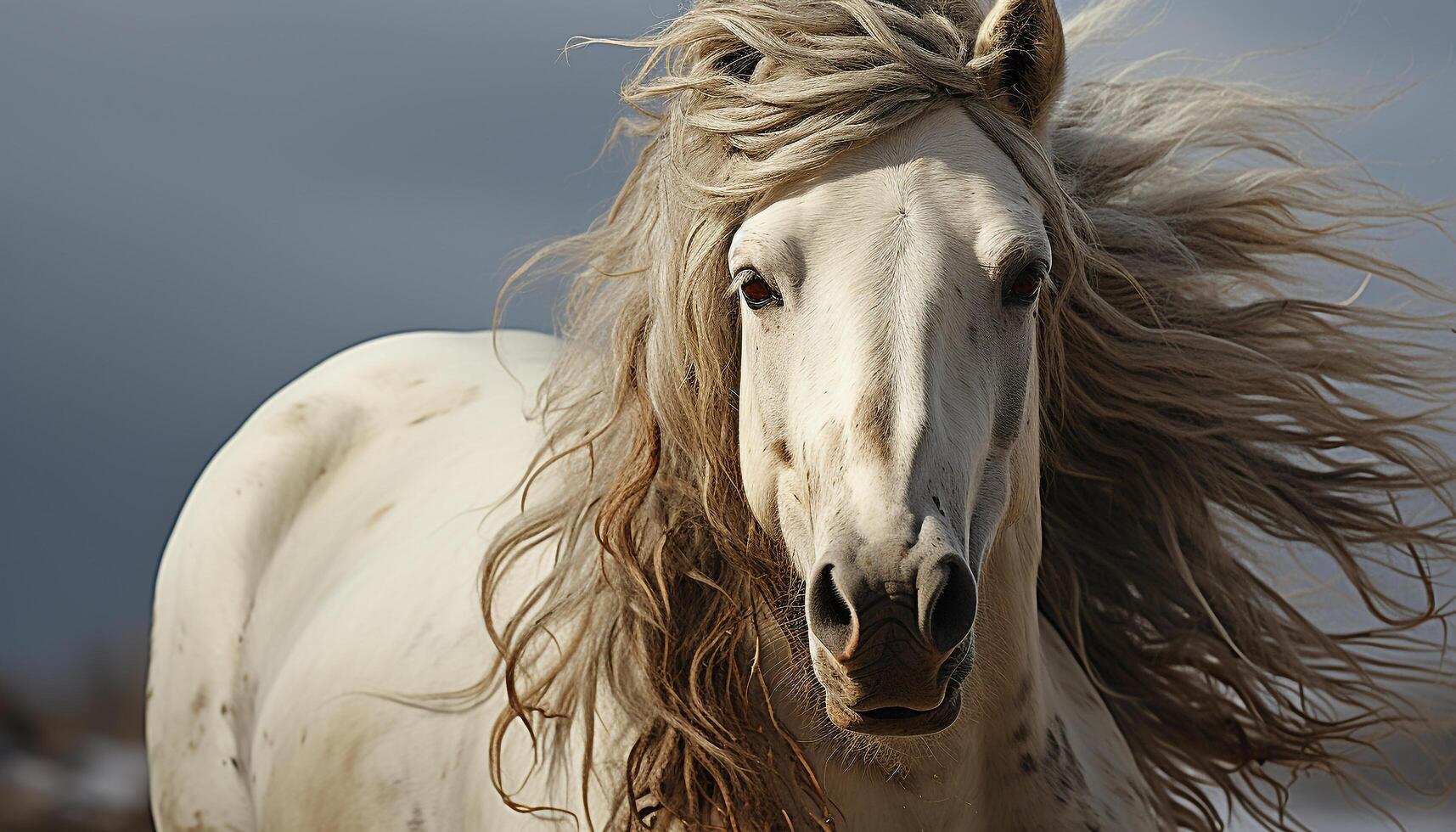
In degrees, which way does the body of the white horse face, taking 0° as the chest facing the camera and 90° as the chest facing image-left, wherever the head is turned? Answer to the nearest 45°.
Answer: approximately 315°
